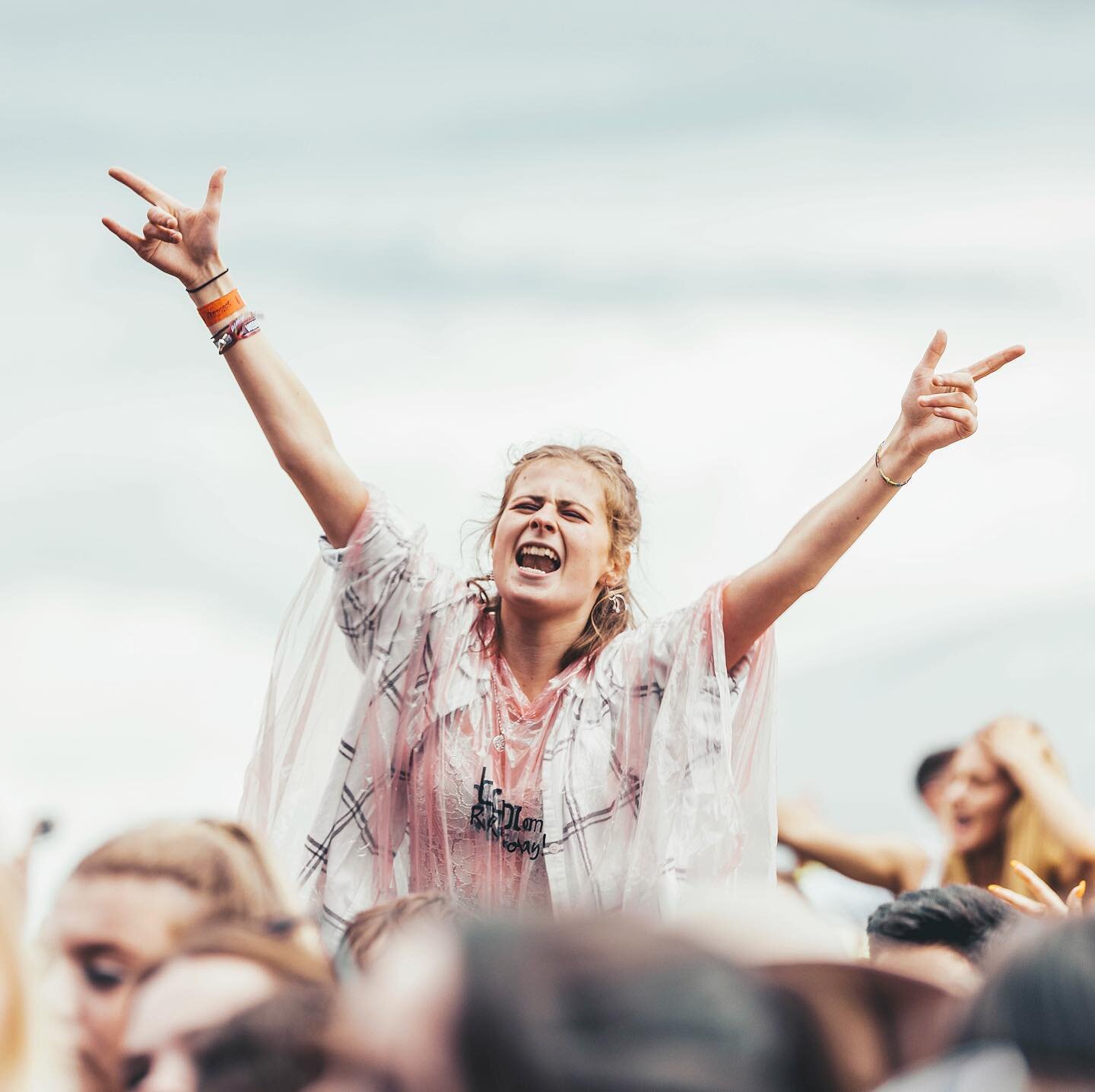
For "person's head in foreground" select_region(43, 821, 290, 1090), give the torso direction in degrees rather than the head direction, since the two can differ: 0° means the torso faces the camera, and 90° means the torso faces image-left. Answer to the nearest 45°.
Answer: approximately 45°

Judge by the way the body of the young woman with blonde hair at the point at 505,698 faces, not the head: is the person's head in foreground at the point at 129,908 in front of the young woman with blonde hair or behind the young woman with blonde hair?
in front

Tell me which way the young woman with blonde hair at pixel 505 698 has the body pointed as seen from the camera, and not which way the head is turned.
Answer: toward the camera

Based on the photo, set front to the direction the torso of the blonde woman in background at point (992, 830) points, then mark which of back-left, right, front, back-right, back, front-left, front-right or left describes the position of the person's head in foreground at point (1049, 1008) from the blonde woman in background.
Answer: front-left

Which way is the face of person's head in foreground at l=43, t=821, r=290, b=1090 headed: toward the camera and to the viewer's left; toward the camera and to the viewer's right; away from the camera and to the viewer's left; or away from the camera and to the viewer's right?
toward the camera and to the viewer's left

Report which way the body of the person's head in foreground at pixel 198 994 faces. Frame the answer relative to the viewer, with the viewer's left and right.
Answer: facing the viewer and to the left of the viewer

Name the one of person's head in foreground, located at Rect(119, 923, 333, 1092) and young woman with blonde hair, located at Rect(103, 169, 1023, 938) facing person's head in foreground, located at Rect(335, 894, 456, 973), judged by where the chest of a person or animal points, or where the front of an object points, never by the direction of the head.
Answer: the young woman with blonde hair
